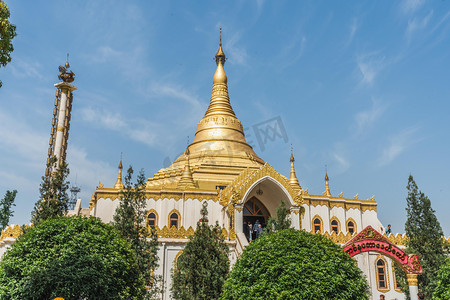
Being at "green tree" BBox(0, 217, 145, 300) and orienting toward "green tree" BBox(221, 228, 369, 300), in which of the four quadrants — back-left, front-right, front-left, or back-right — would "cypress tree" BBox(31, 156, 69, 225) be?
back-left

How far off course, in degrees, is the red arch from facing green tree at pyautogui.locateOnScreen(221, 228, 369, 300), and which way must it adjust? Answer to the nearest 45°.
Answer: approximately 45° to its right

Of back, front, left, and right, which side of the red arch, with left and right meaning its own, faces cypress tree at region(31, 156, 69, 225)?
right

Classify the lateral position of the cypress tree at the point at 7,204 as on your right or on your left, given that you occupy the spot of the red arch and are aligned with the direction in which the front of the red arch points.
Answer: on your right

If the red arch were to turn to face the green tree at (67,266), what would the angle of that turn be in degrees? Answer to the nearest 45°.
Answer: approximately 45° to its right

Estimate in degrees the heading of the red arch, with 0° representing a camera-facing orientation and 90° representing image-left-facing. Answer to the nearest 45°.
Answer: approximately 0°

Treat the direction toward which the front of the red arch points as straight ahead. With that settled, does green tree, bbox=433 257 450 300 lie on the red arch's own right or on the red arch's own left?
on the red arch's own left

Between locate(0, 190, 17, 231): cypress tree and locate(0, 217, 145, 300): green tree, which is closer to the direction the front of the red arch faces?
the green tree
